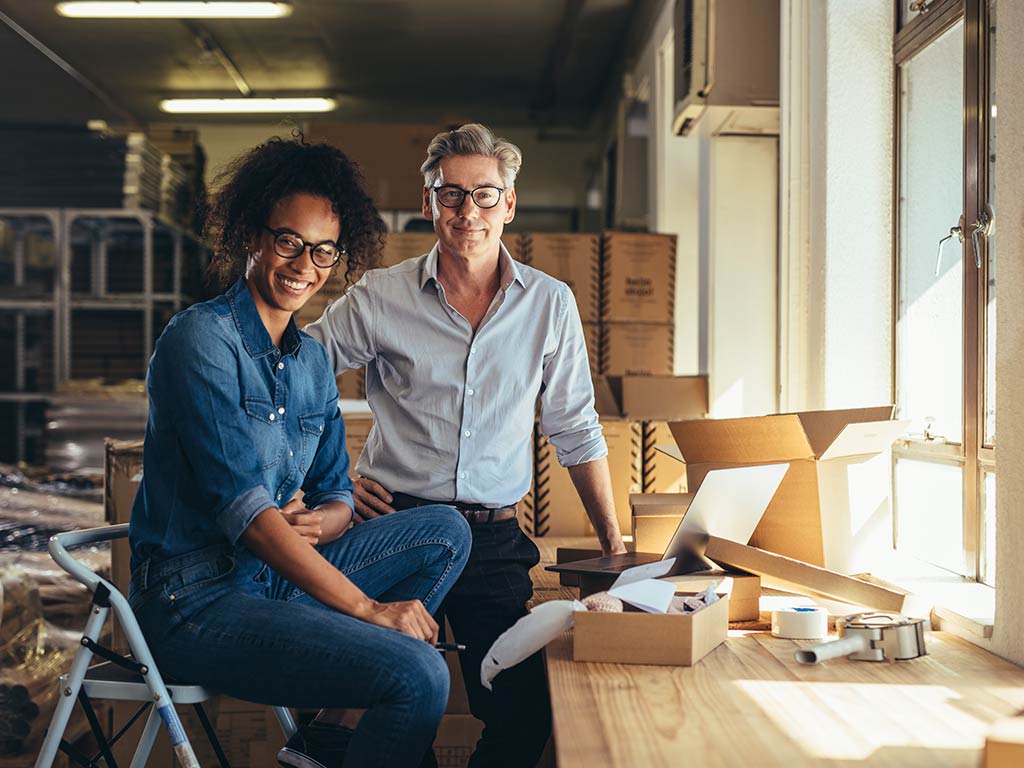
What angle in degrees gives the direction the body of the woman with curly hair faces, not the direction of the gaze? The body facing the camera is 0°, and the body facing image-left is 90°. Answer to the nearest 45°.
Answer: approximately 315°

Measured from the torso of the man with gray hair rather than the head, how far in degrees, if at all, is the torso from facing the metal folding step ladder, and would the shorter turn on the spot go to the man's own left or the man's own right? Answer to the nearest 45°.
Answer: approximately 45° to the man's own right

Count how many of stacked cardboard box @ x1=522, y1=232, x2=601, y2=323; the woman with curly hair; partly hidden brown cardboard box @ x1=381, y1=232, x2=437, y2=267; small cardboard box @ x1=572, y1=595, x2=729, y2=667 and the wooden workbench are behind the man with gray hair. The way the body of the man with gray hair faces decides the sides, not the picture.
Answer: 2

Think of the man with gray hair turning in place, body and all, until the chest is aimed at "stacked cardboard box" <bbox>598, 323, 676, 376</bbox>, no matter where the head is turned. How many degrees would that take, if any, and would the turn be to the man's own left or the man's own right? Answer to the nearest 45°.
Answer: approximately 180°

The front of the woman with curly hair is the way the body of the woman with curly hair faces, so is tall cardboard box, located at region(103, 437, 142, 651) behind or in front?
behind

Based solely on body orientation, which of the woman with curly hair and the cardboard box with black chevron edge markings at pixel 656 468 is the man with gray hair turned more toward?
the woman with curly hair

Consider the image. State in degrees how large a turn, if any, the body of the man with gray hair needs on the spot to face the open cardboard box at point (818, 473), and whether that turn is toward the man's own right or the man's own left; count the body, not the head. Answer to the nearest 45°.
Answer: approximately 90° to the man's own left

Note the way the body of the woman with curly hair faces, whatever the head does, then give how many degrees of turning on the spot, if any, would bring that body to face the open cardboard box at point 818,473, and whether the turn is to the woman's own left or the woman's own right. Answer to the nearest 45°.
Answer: approximately 45° to the woman's own left

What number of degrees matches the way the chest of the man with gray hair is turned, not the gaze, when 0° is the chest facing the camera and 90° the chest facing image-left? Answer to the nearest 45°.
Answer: approximately 0°

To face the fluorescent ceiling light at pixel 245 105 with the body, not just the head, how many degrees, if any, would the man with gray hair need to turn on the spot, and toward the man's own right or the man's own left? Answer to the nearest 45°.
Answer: approximately 180°

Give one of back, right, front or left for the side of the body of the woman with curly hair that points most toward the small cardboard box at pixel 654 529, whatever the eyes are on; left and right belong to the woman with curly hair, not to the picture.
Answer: left

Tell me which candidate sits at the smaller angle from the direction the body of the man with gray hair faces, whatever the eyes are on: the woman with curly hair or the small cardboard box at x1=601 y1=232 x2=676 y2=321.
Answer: the woman with curly hair
